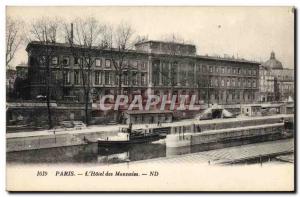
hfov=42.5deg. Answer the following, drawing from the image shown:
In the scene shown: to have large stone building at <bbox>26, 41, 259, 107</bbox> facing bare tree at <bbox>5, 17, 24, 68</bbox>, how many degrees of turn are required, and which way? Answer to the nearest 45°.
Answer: approximately 135° to its right

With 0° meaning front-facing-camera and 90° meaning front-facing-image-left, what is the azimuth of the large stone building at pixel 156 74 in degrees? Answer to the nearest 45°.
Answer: approximately 315°

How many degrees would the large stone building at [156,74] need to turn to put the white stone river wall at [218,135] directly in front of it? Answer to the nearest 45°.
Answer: approximately 45° to its left
